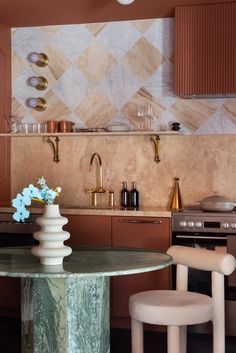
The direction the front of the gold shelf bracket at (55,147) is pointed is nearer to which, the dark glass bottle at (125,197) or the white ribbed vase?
the white ribbed vase

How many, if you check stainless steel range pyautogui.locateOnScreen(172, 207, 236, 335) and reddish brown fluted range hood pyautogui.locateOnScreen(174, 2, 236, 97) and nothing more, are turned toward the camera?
2

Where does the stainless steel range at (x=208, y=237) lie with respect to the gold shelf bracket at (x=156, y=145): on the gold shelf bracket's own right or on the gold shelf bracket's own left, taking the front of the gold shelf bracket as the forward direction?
on the gold shelf bracket's own left

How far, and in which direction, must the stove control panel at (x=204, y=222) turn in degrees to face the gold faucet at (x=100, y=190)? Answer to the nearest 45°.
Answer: approximately 135° to its right

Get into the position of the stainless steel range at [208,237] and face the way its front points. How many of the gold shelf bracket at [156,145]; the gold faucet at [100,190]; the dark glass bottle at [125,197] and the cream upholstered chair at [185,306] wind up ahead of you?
1

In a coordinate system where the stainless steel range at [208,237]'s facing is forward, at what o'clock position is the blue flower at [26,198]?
The blue flower is roughly at 1 o'clock from the stainless steel range.

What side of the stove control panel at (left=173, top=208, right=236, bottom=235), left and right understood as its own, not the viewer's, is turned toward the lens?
front

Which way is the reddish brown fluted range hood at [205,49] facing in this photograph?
toward the camera

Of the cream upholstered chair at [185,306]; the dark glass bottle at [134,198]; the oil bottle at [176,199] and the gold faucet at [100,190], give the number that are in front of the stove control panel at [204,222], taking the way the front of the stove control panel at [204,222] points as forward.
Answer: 1

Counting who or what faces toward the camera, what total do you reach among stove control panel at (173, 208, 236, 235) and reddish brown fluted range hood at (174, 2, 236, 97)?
2

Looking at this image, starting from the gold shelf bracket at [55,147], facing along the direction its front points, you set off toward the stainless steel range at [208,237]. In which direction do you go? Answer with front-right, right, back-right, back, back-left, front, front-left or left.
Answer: left
